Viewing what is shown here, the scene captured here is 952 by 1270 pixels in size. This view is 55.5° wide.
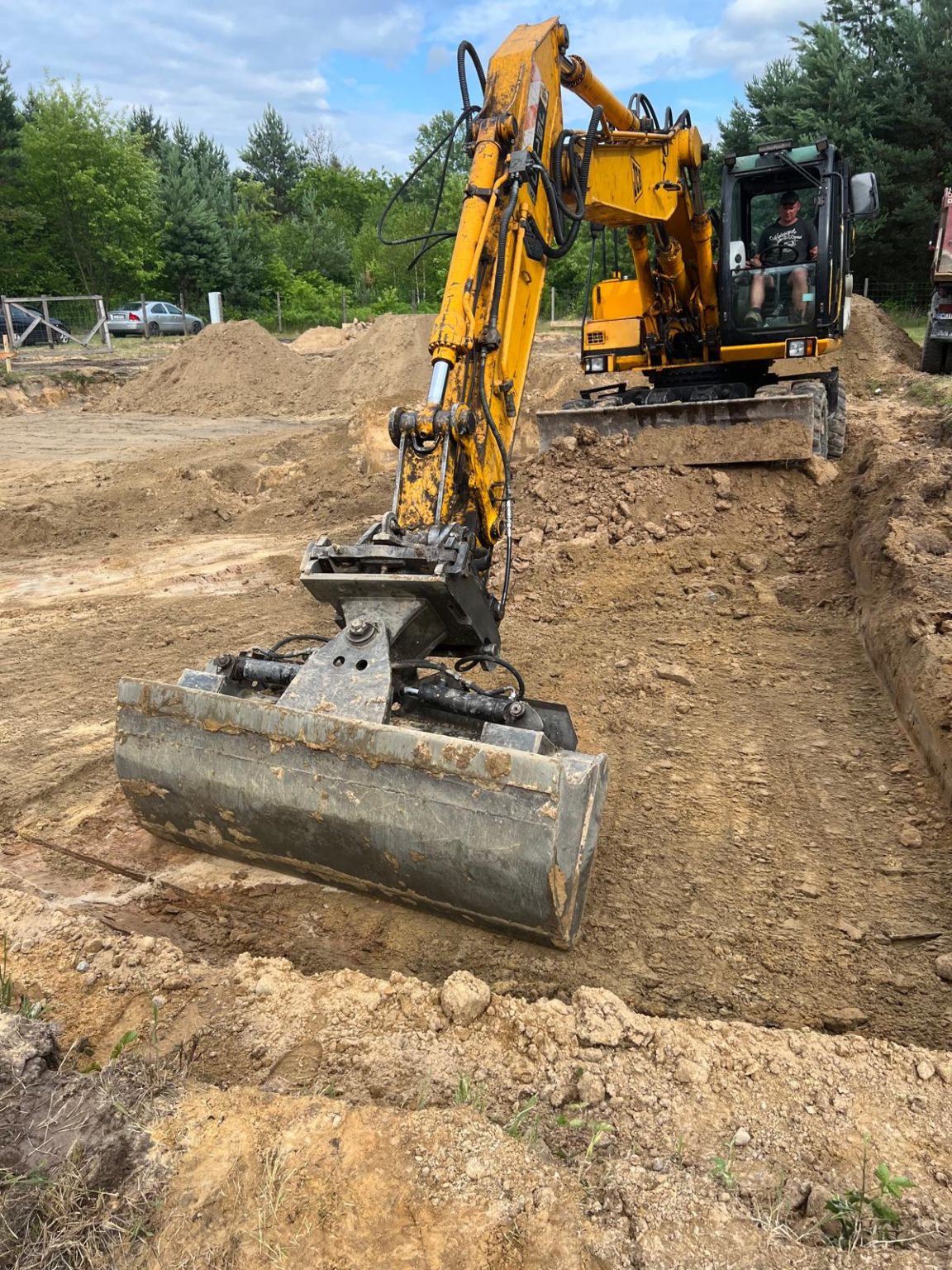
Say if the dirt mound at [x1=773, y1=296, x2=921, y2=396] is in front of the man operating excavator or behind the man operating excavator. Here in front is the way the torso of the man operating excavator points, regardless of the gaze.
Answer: behind

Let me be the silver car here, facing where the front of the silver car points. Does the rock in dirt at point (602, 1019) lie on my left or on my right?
on my right

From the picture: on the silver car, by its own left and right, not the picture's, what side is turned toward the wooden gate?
back

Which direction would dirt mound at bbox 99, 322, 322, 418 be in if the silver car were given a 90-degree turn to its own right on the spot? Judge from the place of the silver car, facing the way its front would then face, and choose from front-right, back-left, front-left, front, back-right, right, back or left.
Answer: front-right

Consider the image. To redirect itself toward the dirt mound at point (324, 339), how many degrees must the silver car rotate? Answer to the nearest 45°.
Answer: approximately 90° to its right

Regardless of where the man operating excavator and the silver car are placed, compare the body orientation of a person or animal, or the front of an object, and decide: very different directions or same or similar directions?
very different directions

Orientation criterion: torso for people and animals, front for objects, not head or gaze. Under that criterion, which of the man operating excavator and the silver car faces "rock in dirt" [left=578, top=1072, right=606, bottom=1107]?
the man operating excavator

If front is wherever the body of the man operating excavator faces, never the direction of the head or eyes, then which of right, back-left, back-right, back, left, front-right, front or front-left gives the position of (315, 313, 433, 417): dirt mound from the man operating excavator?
back-right

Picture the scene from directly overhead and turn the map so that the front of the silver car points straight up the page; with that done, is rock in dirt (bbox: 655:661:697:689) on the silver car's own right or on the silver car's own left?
on the silver car's own right

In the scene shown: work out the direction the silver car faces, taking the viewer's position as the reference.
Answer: facing away from the viewer and to the right of the viewer
